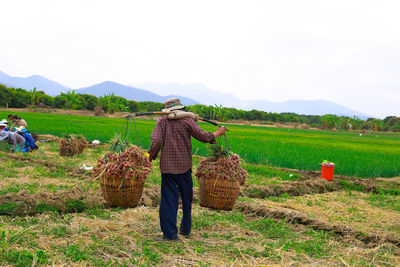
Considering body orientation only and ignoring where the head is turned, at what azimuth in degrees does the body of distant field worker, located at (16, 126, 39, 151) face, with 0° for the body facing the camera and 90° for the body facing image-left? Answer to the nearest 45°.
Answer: approximately 90°

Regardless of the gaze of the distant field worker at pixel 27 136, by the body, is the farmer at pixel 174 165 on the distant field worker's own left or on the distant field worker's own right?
on the distant field worker's own left

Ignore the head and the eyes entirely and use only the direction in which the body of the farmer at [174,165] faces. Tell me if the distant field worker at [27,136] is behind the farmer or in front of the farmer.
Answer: in front

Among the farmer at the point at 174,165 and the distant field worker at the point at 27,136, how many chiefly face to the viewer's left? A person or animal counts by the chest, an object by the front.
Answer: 1

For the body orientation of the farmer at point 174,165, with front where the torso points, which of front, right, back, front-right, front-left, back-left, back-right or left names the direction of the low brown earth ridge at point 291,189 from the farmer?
front-right

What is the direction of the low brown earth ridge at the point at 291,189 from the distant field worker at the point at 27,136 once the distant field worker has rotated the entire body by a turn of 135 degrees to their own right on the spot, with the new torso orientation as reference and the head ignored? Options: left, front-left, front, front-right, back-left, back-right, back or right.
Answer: right

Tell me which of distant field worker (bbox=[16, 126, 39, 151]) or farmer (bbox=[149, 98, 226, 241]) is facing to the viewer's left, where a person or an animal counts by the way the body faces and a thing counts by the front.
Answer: the distant field worker

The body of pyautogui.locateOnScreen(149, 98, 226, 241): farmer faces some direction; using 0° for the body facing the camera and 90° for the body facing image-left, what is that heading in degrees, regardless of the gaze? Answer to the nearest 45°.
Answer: approximately 180°

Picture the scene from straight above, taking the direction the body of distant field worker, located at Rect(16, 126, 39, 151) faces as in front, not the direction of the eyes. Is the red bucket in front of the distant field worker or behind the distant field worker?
behind

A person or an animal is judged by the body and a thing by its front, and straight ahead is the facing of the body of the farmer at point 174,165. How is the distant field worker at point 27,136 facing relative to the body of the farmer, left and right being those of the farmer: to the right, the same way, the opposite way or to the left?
to the left

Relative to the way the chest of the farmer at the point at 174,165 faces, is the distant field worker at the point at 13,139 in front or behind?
in front
